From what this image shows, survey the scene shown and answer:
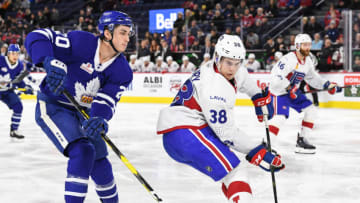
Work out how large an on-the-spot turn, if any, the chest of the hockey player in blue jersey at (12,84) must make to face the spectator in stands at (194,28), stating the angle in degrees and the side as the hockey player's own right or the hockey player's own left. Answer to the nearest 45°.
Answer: approximately 90° to the hockey player's own left

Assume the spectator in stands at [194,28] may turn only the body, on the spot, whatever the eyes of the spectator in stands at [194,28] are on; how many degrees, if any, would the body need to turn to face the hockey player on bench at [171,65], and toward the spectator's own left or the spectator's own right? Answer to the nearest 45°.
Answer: approximately 45° to the spectator's own right

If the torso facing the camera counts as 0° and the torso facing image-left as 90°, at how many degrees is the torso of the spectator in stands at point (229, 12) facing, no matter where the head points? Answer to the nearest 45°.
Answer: approximately 0°

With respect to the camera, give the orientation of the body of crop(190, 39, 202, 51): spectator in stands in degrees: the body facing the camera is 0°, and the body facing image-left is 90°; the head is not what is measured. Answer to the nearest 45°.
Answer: approximately 0°

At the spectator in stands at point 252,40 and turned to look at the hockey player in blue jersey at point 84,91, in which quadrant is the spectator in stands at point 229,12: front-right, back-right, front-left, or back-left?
back-right

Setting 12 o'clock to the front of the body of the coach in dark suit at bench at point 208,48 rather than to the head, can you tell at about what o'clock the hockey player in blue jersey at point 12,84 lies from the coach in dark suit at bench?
The hockey player in blue jersey is roughly at 1 o'clock from the coach in dark suit at bench.

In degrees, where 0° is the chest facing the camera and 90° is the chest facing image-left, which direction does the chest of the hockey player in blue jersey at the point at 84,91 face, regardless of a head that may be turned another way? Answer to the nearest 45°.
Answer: approximately 315°

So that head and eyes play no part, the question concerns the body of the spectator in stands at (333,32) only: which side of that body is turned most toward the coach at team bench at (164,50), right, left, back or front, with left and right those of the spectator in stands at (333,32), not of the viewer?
right
